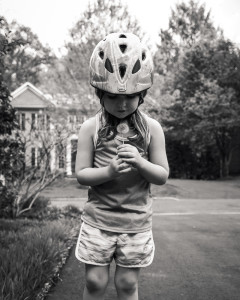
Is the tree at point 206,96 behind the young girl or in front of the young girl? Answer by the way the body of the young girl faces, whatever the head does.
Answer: behind

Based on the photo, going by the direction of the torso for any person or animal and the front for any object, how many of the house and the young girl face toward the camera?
2

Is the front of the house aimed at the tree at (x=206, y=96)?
no

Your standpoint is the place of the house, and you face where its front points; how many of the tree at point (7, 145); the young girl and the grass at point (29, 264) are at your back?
0

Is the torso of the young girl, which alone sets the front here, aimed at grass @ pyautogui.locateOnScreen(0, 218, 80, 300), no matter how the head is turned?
no

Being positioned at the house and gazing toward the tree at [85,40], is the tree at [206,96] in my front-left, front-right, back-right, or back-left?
front-right

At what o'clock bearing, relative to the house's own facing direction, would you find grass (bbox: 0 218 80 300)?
The grass is roughly at 12 o'clock from the house.

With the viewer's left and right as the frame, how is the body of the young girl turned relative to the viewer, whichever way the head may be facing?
facing the viewer

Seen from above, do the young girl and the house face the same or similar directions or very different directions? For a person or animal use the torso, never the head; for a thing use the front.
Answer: same or similar directions

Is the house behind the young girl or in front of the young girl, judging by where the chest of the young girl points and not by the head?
behind

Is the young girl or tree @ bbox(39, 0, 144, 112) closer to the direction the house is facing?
the young girl

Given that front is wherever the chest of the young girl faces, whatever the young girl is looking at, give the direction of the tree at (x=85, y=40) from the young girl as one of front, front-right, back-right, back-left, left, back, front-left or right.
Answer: back

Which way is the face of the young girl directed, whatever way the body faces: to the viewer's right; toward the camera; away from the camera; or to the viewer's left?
toward the camera

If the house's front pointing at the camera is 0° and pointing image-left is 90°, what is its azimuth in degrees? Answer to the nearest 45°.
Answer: approximately 0°

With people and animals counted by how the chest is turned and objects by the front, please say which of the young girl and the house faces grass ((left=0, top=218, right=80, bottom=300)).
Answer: the house
